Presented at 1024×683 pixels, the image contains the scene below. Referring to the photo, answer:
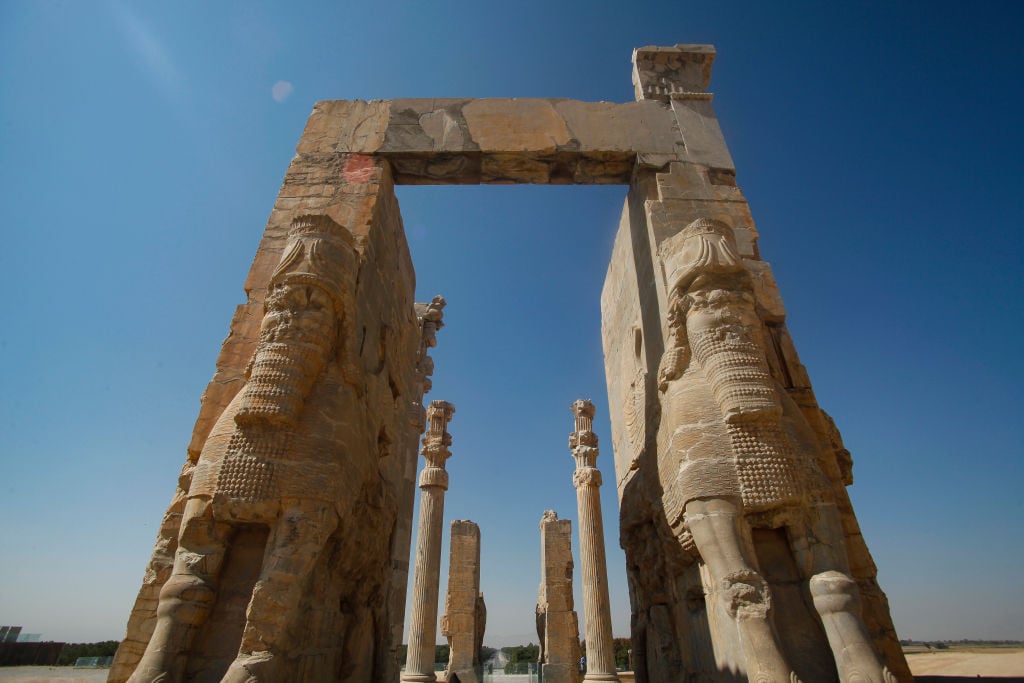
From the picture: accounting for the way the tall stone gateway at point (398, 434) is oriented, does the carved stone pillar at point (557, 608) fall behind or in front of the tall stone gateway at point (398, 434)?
behind

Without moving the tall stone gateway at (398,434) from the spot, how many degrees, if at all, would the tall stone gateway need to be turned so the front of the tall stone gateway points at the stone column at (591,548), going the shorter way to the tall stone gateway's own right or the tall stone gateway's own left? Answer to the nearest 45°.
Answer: approximately 180°

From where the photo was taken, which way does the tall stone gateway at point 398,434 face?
toward the camera

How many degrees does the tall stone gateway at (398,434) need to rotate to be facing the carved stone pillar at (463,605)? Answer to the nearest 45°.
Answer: approximately 180°

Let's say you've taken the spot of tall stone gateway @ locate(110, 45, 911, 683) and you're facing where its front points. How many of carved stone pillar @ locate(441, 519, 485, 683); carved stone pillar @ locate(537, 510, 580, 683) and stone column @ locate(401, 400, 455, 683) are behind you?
3

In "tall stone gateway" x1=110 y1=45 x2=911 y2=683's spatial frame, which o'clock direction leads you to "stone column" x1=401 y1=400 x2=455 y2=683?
The stone column is roughly at 6 o'clock from the tall stone gateway.

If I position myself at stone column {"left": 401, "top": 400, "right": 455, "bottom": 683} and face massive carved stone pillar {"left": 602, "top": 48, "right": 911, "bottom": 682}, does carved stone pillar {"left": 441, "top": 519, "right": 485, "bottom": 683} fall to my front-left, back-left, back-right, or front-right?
back-left
